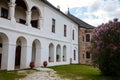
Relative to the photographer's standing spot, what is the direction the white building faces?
facing the viewer and to the right of the viewer

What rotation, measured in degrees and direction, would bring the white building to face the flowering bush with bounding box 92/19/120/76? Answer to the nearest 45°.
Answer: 0° — it already faces it
